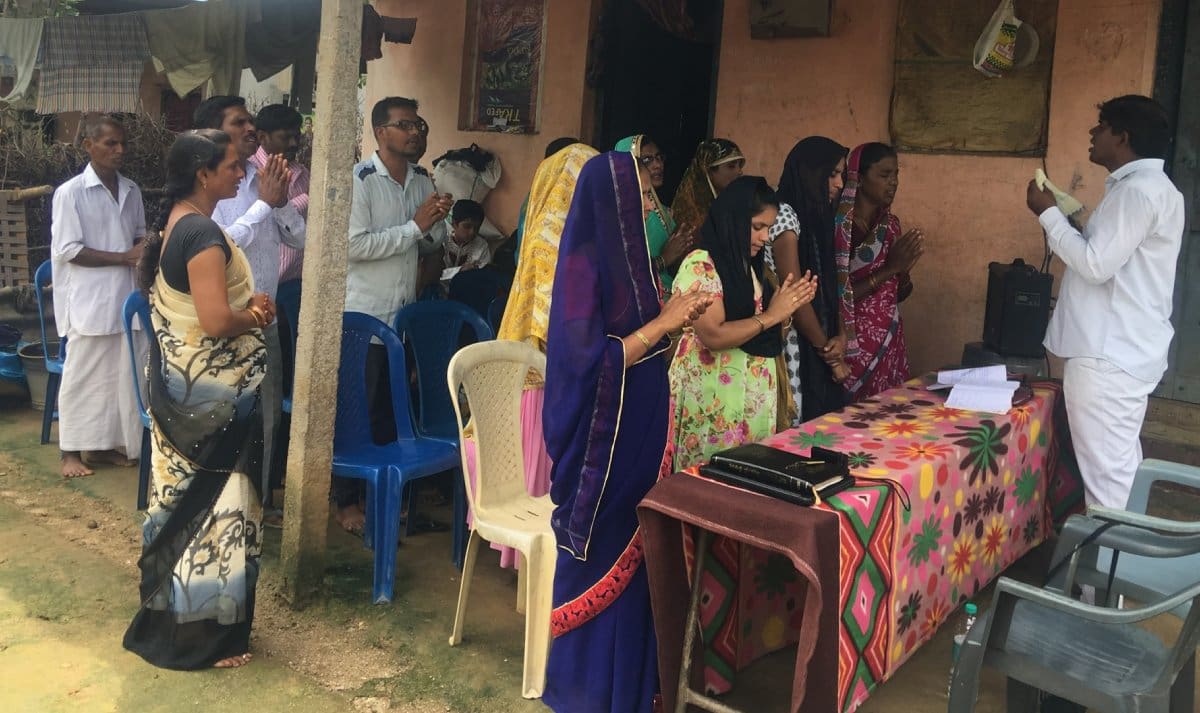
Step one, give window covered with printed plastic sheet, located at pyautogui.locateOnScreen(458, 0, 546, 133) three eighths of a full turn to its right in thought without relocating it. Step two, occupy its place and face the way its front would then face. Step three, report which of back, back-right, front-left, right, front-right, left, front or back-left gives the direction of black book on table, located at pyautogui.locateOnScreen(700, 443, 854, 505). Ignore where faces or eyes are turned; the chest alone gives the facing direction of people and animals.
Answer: back-left

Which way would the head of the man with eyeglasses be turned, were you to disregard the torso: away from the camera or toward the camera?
toward the camera

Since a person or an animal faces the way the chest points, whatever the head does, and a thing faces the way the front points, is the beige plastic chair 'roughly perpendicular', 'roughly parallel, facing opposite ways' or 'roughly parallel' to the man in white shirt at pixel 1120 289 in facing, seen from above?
roughly parallel, facing opposite ways

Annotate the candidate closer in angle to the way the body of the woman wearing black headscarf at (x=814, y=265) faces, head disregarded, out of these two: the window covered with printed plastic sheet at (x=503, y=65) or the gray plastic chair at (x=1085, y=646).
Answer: the gray plastic chair

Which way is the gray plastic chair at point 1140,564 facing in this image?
to the viewer's left

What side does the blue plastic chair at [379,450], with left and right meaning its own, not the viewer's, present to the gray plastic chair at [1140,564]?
front

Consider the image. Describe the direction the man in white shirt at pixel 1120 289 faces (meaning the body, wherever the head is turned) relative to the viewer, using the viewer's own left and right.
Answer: facing to the left of the viewer

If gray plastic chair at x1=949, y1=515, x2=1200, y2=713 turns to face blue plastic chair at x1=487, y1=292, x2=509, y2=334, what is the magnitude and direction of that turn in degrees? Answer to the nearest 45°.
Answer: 0° — it already faces it

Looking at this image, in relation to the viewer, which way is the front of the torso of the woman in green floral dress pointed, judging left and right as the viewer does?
facing the viewer and to the right of the viewer

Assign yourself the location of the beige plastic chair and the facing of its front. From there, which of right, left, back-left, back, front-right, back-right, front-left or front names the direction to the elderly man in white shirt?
back

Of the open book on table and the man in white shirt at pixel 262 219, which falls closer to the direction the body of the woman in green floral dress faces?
the open book on table

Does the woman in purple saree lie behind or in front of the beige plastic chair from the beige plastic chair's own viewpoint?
in front

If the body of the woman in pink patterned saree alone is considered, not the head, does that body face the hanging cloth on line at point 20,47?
no

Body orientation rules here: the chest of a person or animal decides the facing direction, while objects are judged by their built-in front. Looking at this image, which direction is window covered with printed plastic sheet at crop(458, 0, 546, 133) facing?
toward the camera

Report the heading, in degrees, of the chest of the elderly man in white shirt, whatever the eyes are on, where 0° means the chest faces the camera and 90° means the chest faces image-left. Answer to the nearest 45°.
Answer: approximately 315°
